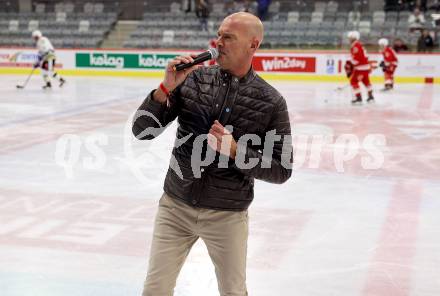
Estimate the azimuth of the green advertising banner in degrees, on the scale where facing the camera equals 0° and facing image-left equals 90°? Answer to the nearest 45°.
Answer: approximately 0°

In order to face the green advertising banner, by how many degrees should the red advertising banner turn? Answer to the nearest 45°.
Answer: approximately 90° to its right

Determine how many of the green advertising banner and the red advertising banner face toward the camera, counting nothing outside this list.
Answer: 2

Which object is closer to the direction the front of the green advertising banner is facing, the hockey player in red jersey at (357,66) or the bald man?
the bald man

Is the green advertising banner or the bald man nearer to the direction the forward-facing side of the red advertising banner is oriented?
the bald man

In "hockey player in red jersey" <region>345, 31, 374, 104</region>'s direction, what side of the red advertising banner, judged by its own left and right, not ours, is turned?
front

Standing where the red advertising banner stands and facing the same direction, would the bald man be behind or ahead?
ahead

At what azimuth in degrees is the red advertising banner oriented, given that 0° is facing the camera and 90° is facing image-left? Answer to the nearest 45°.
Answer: approximately 0°

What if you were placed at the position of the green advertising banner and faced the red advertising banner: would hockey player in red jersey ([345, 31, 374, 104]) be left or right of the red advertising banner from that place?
right

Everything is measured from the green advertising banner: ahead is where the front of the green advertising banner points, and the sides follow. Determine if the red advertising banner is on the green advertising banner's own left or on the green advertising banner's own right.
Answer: on the green advertising banner's own left

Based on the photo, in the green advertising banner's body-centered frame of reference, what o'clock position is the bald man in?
The bald man is roughly at 12 o'clock from the green advertising banner.
